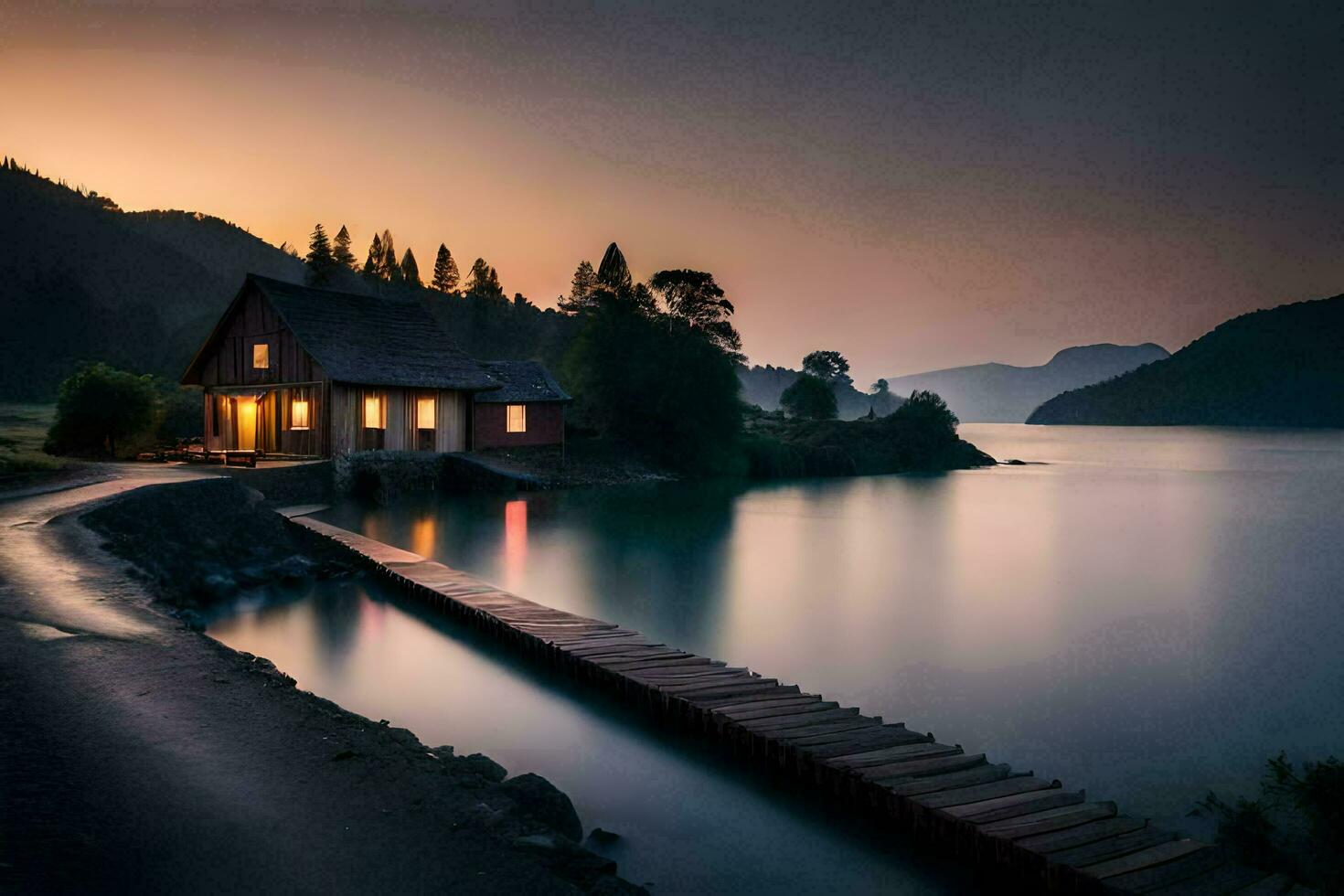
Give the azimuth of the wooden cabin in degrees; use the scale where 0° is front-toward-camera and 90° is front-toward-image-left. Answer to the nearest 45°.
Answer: approximately 45°

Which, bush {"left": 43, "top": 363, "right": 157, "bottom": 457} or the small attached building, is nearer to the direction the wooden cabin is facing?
the bush

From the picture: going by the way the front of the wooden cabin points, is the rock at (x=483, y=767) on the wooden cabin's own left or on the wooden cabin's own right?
on the wooden cabin's own left

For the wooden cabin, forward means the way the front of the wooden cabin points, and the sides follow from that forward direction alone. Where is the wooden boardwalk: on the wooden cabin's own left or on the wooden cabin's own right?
on the wooden cabin's own left

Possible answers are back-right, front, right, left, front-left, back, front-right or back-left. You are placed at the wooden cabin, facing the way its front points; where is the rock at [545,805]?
front-left

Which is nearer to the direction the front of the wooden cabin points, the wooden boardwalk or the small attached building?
the wooden boardwalk
